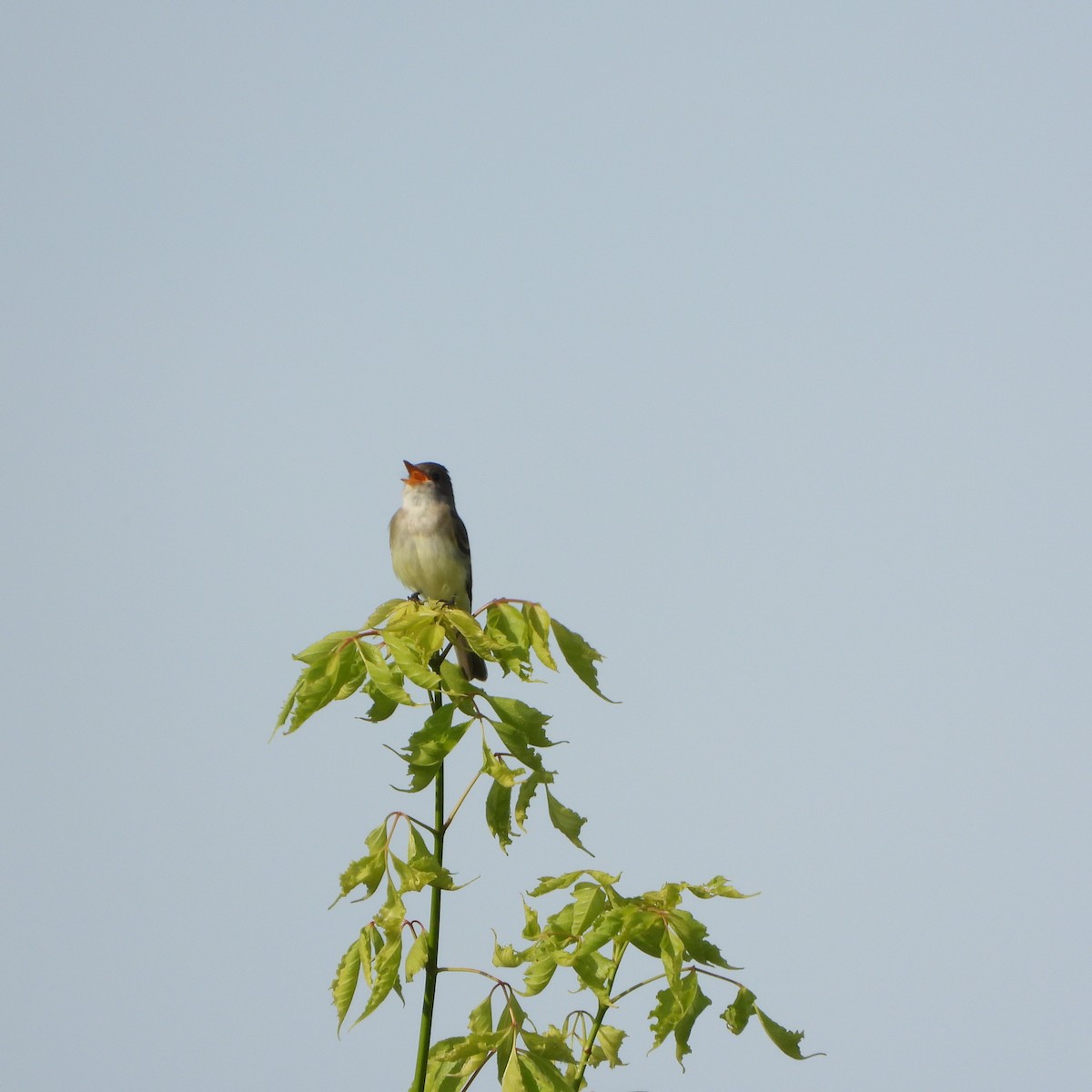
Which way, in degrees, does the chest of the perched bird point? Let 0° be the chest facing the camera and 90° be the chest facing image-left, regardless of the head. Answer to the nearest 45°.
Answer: approximately 45°
